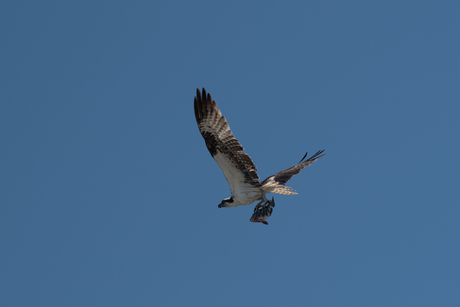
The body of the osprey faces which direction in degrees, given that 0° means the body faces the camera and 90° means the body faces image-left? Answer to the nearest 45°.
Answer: approximately 90°
